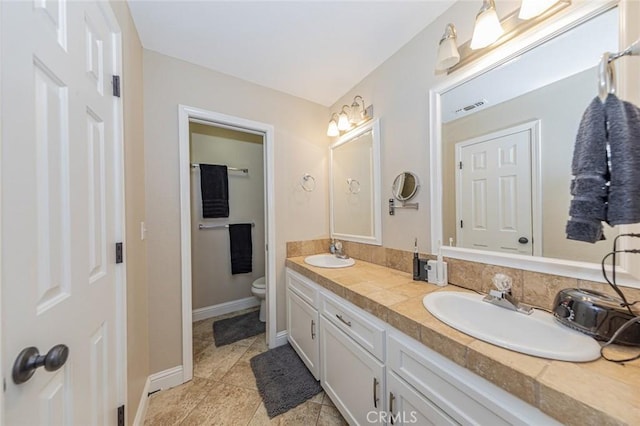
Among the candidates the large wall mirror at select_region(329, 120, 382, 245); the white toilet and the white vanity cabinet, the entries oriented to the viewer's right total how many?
0

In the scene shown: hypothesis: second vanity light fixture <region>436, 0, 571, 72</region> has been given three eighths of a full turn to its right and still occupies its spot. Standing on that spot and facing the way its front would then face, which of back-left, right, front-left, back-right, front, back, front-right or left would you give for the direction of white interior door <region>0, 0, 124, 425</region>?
back-left

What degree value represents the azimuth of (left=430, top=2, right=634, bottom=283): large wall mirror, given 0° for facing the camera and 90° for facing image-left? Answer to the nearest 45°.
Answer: approximately 45°

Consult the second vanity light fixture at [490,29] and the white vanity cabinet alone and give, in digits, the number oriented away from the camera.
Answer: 0

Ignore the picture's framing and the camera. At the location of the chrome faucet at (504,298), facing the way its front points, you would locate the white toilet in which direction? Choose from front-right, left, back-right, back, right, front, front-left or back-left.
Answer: front-right

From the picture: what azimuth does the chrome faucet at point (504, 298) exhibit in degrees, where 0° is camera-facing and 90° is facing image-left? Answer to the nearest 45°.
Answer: approximately 45°

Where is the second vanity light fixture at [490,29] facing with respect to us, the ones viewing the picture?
facing the viewer and to the left of the viewer

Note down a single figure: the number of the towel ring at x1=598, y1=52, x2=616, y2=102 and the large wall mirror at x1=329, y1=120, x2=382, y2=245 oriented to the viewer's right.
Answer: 0
